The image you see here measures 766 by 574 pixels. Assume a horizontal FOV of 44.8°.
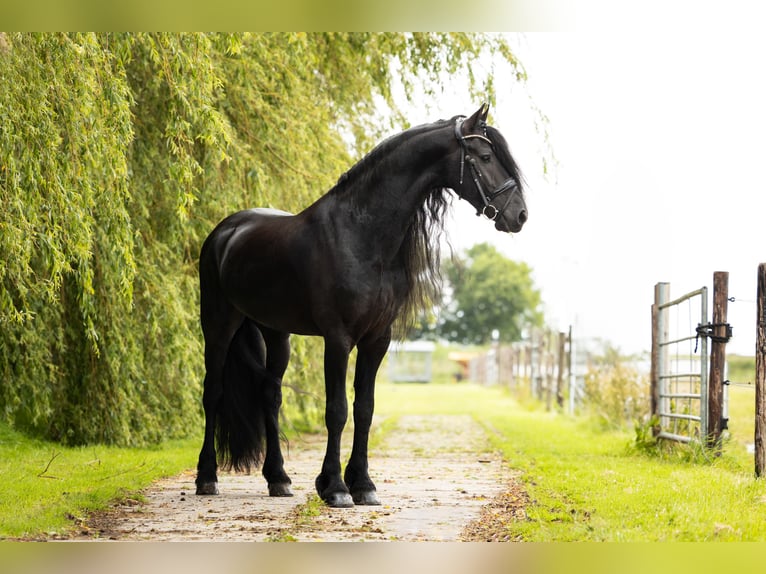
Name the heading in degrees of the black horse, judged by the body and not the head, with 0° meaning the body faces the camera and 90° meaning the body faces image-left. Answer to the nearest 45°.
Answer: approximately 315°

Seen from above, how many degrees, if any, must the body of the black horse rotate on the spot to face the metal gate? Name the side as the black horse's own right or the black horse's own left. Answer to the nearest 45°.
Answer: approximately 90° to the black horse's own left

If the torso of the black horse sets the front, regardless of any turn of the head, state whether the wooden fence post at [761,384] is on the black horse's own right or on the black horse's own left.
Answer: on the black horse's own left

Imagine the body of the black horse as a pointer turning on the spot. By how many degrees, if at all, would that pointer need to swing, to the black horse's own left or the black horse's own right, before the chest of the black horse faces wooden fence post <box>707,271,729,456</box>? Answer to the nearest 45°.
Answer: approximately 90° to the black horse's own left

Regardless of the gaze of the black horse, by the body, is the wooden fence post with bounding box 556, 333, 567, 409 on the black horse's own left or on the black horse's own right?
on the black horse's own left
